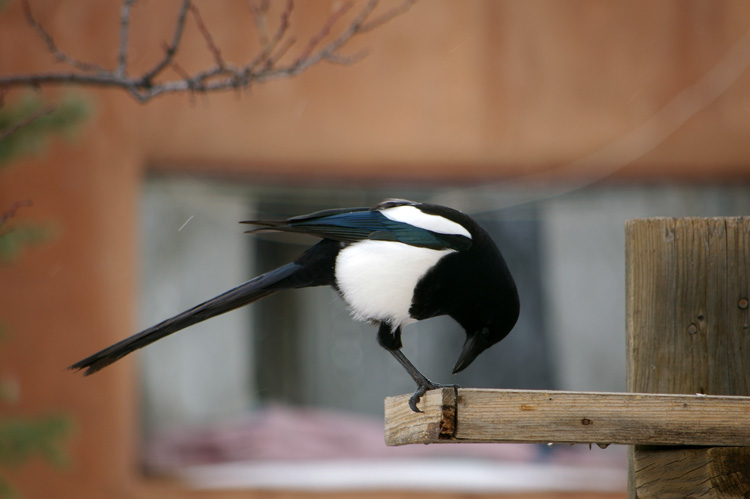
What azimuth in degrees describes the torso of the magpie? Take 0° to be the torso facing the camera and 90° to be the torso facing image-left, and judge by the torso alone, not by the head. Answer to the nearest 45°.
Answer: approximately 270°
